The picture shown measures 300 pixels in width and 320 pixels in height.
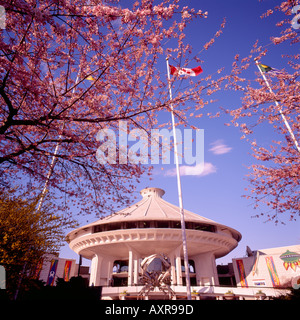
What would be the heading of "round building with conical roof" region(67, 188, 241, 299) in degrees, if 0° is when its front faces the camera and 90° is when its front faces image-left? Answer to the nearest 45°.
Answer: approximately 0°

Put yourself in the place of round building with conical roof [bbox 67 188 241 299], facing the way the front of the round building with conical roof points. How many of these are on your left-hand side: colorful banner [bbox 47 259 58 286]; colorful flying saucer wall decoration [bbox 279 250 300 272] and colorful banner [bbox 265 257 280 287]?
2

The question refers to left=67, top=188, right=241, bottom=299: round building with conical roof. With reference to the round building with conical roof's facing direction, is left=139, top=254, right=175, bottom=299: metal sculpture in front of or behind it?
in front

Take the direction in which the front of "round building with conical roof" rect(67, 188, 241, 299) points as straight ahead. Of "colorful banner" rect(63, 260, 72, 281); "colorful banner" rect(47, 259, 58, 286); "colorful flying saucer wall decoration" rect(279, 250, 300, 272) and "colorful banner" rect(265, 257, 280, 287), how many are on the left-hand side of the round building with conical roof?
2

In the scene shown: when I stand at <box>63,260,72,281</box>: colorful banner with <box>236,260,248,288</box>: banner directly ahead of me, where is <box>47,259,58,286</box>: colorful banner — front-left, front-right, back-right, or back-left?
back-right

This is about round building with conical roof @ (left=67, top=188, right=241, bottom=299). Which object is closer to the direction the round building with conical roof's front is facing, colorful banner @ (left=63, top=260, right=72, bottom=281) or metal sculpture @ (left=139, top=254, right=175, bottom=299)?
the metal sculpture

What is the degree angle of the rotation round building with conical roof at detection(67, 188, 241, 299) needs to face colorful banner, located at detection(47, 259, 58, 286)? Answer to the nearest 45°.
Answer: approximately 90° to its right

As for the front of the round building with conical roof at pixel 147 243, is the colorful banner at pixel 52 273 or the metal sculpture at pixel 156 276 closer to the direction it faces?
the metal sculpture

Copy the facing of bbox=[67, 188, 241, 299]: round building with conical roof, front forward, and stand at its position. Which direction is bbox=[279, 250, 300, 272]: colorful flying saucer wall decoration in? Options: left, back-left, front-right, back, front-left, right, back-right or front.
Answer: left

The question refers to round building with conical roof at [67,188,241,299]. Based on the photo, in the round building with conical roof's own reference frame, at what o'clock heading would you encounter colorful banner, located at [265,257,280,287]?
The colorful banner is roughly at 9 o'clock from the round building with conical roof.

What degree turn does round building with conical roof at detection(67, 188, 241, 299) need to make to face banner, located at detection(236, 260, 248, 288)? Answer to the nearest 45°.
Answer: approximately 90° to its left

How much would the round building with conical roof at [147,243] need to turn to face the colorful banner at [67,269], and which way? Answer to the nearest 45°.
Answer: approximately 135° to its right
